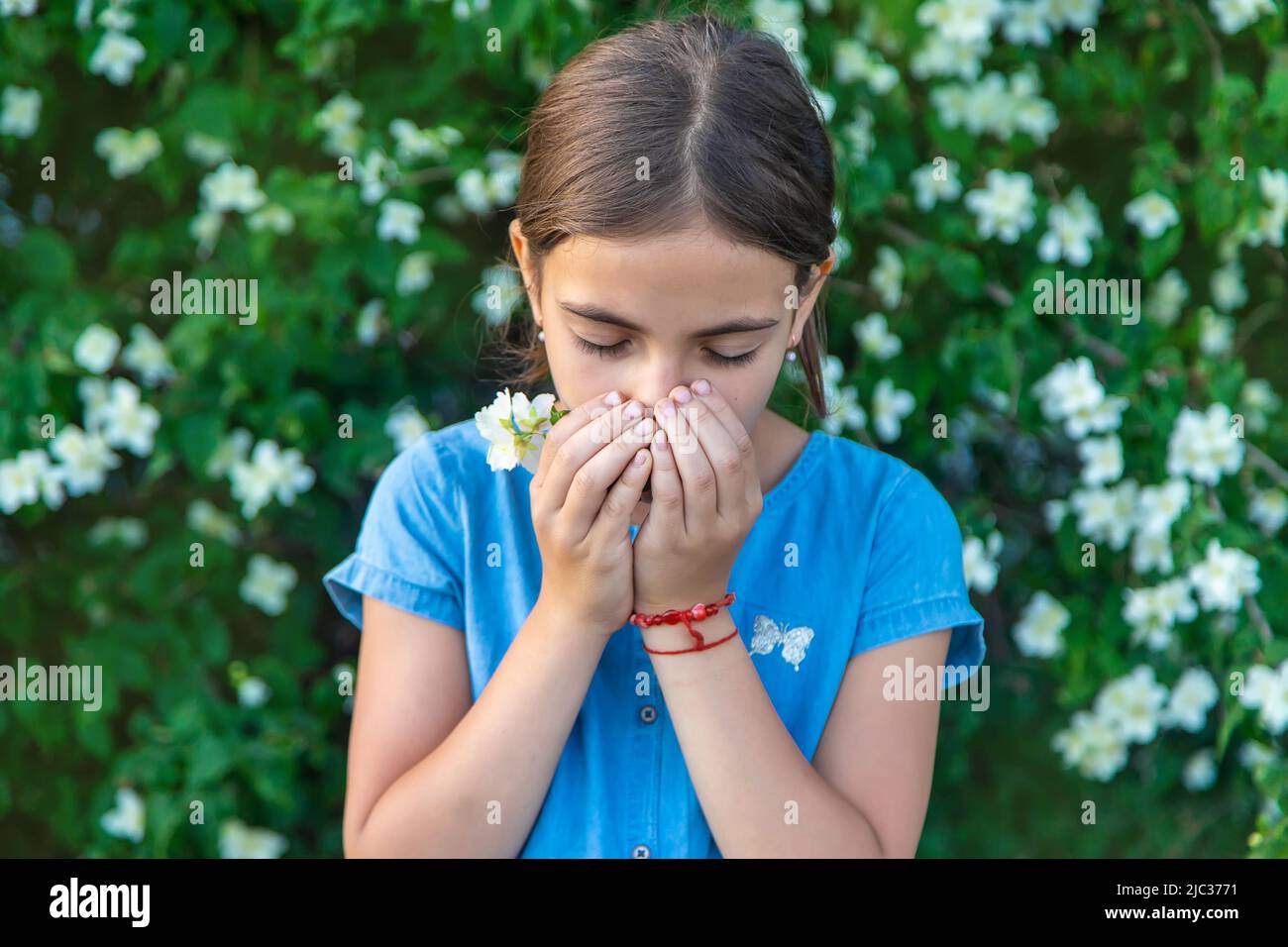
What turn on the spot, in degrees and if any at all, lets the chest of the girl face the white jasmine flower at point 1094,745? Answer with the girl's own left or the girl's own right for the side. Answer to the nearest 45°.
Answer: approximately 135° to the girl's own left

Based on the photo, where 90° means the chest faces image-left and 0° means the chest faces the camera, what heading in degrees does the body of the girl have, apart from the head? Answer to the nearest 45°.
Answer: approximately 0°

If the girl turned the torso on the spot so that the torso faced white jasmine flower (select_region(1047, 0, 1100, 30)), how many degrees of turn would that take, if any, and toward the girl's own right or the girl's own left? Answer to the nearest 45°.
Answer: approximately 135° to the girl's own left

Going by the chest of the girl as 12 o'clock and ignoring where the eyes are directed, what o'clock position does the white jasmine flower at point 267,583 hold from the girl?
The white jasmine flower is roughly at 5 o'clock from the girl.

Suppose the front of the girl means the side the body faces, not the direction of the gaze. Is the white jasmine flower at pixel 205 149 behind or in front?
behind

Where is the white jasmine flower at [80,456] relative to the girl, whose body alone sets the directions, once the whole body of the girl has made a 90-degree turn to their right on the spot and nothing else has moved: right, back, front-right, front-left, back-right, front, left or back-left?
front-right

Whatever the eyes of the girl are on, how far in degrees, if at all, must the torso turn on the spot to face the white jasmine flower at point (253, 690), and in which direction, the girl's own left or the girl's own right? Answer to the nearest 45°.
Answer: approximately 135° to the girl's own right

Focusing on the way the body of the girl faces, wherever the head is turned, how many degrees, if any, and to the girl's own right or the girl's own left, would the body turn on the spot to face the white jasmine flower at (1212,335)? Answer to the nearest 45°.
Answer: approximately 135° to the girl's own left

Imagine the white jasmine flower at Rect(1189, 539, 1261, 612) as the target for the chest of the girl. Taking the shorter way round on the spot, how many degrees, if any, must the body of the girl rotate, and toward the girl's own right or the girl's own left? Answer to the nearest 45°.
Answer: approximately 135° to the girl's own left
